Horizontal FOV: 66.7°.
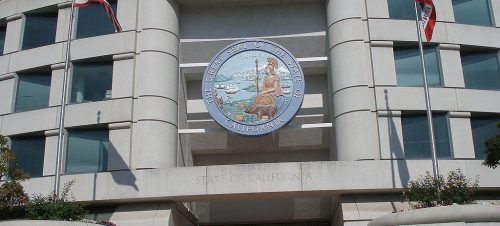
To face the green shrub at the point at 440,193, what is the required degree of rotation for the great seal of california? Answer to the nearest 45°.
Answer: approximately 45° to its left

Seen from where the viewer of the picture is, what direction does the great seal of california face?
facing the viewer

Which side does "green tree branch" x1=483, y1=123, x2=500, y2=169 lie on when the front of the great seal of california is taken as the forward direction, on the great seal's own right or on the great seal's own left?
on the great seal's own left

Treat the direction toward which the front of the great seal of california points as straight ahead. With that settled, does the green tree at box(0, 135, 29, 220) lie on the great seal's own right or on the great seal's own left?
on the great seal's own right

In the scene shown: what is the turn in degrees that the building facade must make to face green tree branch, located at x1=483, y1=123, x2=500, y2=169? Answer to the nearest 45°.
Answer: approximately 45° to its left
